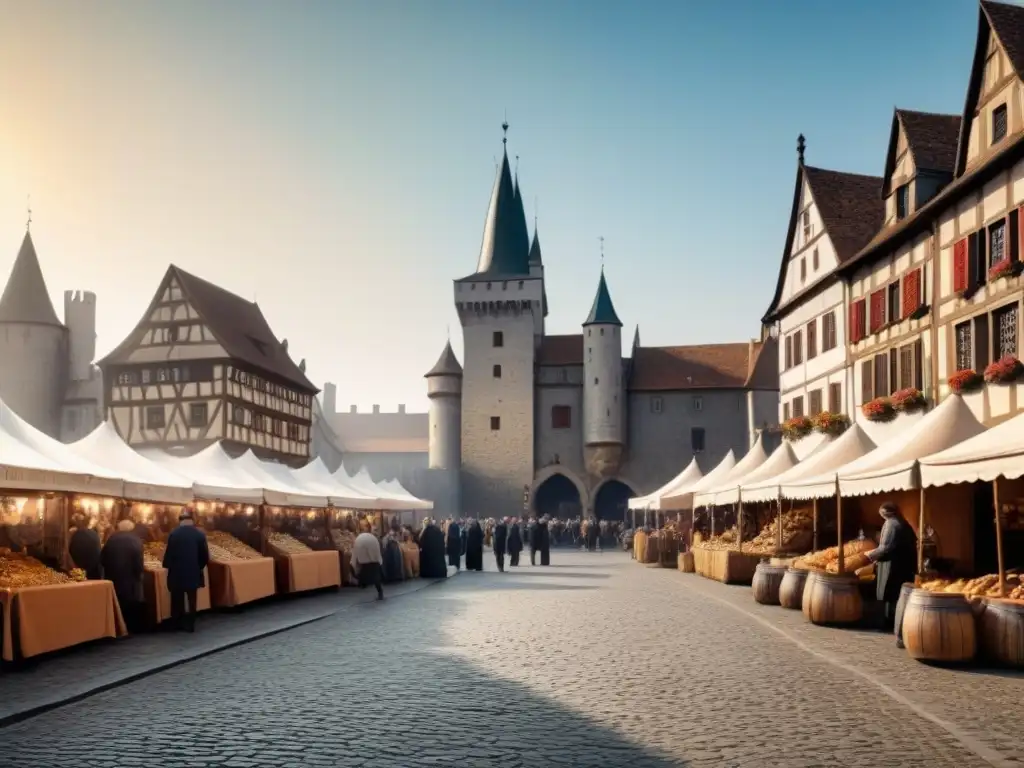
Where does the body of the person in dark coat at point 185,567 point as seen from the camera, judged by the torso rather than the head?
away from the camera

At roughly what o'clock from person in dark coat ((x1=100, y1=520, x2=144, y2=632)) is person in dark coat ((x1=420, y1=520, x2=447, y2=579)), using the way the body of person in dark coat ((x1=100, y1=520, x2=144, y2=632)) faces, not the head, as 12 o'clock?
person in dark coat ((x1=420, y1=520, x2=447, y2=579)) is roughly at 1 o'clock from person in dark coat ((x1=100, y1=520, x2=144, y2=632)).

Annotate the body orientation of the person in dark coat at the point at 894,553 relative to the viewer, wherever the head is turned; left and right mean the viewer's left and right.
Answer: facing to the left of the viewer

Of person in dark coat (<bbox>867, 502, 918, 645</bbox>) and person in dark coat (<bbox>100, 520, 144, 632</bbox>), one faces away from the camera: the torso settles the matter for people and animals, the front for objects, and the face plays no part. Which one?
person in dark coat (<bbox>100, 520, 144, 632</bbox>)

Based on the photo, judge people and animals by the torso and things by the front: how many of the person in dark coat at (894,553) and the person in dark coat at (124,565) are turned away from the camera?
1

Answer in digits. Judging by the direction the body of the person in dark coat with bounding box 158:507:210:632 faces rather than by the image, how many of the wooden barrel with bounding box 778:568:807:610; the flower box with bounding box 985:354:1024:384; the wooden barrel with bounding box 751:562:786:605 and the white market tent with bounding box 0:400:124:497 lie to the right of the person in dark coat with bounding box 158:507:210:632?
3

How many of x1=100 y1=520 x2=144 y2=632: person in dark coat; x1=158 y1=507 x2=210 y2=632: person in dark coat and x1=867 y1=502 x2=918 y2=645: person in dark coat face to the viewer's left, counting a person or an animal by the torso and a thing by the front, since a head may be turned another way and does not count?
1

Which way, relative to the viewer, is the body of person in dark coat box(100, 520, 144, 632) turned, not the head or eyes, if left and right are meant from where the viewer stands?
facing away from the viewer

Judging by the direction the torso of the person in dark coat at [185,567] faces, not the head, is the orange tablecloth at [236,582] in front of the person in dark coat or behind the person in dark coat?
in front

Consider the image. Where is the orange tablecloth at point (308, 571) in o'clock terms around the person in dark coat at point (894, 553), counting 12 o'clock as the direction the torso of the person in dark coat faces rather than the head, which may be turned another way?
The orange tablecloth is roughly at 1 o'clock from the person in dark coat.

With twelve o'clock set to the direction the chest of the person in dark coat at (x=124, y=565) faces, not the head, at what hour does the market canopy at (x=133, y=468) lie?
The market canopy is roughly at 12 o'clock from the person in dark coat.

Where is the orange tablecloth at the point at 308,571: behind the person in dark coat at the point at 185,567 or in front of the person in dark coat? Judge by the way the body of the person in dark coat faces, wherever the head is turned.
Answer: in front
